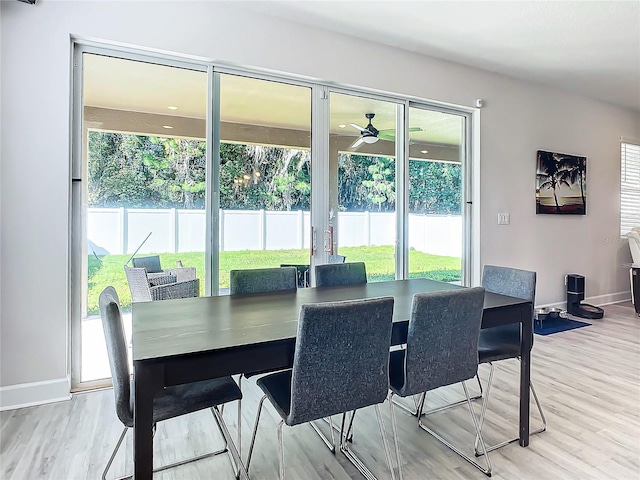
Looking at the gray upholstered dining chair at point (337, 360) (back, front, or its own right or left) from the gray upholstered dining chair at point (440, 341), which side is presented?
right

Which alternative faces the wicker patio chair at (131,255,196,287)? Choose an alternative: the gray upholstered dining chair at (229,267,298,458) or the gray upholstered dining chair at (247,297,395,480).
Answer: the gray upholstered dining chair at (247,297,395,480)

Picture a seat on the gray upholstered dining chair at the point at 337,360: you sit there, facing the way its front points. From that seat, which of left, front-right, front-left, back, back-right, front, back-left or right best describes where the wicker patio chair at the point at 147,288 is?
front

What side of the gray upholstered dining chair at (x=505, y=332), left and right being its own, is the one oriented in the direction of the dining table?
front

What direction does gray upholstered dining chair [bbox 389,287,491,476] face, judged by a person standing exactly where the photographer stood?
facing away from the viewer and to the left of the viewer

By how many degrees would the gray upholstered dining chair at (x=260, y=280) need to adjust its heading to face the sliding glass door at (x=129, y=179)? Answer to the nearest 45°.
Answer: approximately 135° to its right

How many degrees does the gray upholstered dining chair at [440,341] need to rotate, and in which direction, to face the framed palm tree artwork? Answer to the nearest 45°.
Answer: approximately 45° to its right

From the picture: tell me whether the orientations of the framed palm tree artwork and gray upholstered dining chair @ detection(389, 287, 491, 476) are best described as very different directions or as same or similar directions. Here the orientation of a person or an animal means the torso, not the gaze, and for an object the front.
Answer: very different directions

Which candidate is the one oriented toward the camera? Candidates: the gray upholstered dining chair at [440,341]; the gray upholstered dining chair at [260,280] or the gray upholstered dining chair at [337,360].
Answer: the gray upholstered dining chair at [260,280]

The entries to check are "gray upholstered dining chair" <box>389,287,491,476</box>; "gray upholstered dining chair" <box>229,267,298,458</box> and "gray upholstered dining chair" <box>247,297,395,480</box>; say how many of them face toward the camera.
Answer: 1

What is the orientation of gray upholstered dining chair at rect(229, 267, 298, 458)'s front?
toward the camera

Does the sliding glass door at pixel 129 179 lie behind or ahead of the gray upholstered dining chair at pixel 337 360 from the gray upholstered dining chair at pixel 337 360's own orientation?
ahead

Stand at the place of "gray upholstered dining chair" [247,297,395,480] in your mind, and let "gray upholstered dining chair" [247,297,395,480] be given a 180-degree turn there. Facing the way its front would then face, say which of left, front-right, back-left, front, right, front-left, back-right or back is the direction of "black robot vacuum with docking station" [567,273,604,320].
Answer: left

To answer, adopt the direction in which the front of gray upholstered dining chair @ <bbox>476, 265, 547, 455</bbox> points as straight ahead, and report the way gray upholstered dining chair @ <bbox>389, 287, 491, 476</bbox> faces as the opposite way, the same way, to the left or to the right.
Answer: to the right

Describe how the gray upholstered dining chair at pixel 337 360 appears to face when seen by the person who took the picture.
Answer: facing away from the viewer and to the left of the viewer

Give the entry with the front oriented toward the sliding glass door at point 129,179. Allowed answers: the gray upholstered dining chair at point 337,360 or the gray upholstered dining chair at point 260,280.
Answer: the gray upholstered dining chair at point 337,360

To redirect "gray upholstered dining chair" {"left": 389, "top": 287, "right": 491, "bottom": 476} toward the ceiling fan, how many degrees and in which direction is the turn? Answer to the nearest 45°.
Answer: approximately 45° to its right

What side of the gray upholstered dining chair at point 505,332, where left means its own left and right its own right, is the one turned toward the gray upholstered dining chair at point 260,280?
front

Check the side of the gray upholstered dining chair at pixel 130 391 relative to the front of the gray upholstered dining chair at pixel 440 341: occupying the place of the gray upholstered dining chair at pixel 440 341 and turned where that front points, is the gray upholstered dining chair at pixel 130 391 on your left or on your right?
on your left

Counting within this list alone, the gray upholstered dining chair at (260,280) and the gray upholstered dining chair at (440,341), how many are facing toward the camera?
1
